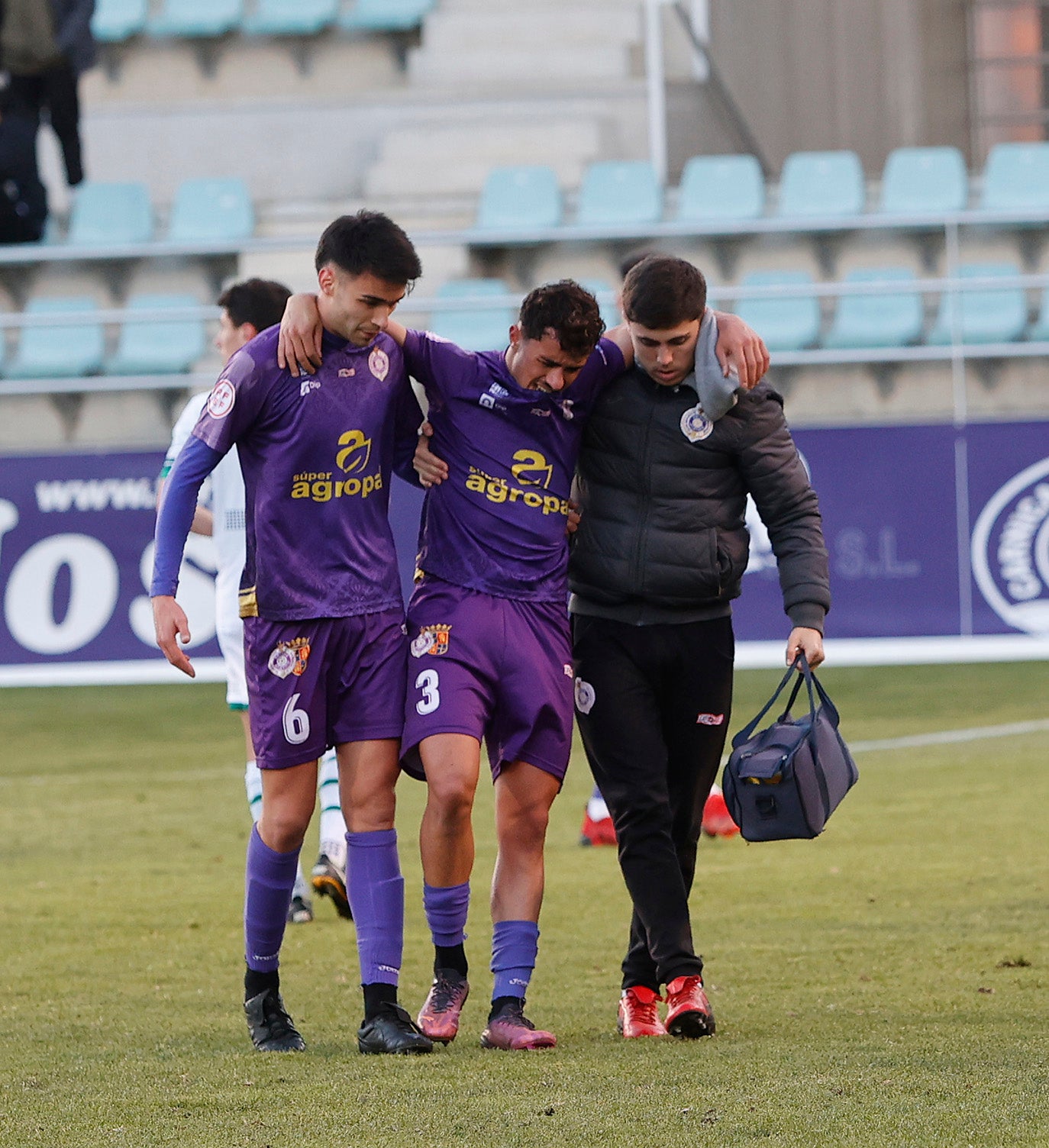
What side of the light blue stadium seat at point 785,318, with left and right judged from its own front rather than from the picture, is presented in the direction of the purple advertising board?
front

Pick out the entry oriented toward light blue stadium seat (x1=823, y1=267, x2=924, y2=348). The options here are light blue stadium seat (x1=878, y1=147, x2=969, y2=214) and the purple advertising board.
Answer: light blue stadium seat (x1=878, y1=147, x2=969, y2=214)

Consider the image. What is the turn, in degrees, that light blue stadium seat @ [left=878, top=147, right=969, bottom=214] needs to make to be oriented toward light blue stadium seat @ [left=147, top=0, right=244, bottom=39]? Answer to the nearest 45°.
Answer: approximately 90° to its right

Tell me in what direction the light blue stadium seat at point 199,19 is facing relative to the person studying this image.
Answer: facing the viewer

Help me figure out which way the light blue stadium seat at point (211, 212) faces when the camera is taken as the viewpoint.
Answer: facing the viewer

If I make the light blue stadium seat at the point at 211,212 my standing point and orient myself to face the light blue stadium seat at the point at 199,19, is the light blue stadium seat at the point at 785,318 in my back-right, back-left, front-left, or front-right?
back-right

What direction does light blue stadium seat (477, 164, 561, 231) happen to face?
toward the camera

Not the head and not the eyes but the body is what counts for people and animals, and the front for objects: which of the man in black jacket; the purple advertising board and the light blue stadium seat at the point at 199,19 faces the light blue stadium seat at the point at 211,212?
the light blue stadium seat at the point at 199,19

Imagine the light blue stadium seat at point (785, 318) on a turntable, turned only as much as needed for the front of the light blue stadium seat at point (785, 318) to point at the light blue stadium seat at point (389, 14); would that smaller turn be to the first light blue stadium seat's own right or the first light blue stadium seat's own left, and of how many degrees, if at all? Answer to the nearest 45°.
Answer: approximately 135° to the first light blue stadium seat's own right

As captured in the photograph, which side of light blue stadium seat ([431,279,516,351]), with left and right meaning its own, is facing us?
front

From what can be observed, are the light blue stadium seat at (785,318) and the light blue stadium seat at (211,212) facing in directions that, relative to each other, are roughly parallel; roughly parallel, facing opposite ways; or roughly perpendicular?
roughly parallel

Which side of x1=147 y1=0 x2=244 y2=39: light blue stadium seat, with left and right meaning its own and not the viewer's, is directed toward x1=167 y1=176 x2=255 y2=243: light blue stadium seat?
front

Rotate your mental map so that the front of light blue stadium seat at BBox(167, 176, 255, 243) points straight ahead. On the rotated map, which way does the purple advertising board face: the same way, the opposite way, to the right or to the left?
the same way

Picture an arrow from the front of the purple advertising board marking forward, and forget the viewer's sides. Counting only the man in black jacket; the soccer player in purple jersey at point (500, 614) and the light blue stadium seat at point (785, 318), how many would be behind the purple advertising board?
1

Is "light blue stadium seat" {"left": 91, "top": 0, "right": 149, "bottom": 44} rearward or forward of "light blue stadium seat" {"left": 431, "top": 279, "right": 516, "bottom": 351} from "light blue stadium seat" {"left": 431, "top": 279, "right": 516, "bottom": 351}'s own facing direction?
rearward

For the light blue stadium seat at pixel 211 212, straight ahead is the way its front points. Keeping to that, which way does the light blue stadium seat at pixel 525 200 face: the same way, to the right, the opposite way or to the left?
the same way

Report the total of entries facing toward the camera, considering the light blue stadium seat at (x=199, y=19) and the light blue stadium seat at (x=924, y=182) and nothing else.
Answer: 2
